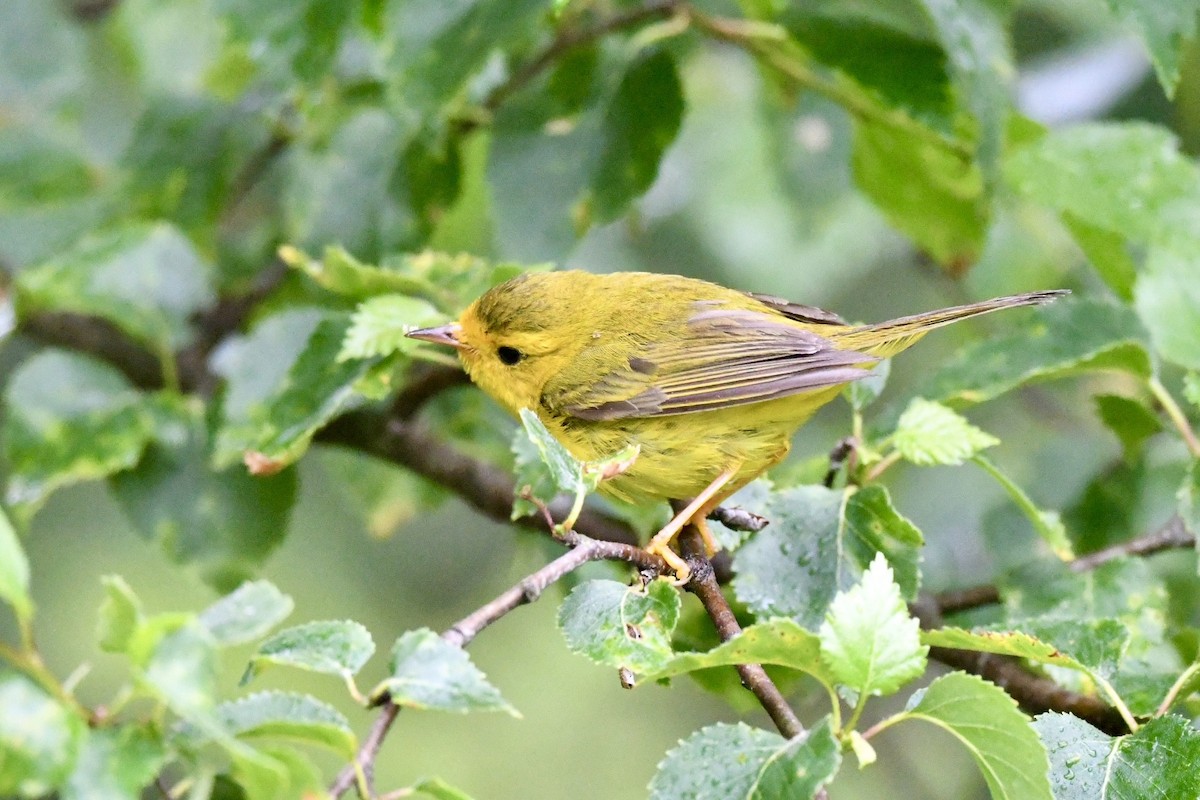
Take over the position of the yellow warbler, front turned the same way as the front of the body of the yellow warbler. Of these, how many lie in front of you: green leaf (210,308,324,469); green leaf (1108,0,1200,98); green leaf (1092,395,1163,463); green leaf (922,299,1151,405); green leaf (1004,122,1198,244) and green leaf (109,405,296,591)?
2

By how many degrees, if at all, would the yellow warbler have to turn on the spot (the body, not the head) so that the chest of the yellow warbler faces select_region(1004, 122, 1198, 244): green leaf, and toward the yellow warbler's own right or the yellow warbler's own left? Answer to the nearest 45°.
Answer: approximately 180°

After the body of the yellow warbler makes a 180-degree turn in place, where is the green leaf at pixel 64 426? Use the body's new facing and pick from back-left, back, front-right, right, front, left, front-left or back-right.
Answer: back

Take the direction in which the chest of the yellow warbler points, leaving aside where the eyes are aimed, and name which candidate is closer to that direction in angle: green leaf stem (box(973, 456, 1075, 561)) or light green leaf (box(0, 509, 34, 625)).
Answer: the light green leaf

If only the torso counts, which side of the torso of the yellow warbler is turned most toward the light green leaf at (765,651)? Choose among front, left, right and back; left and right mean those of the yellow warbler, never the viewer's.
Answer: left

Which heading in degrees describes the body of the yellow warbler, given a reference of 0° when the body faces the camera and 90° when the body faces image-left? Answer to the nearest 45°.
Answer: approximately 90°

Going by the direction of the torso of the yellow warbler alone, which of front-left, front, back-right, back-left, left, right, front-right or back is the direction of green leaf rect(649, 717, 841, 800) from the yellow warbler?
left

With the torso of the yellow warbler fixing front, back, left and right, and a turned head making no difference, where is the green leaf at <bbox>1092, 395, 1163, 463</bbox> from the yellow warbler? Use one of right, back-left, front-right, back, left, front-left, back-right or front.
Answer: back

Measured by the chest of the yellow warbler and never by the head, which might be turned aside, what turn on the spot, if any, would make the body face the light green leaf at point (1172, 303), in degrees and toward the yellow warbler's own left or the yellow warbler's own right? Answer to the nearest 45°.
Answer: approximately 180°
